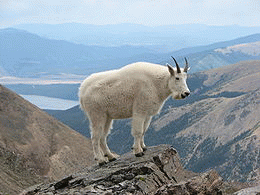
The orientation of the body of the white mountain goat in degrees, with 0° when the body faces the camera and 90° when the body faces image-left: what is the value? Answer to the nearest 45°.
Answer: approximately 270°
